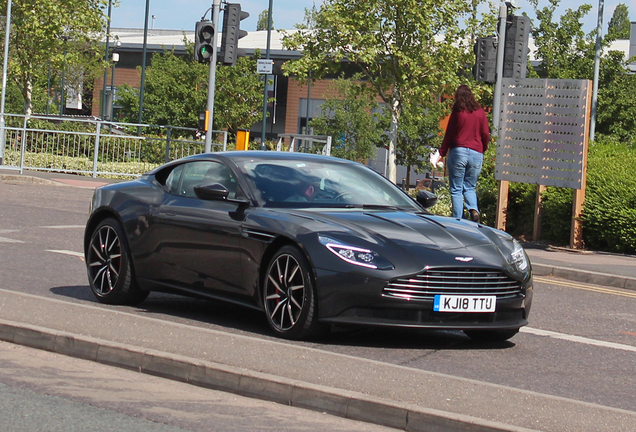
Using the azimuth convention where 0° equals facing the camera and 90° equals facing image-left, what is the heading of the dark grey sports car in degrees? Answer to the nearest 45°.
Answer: approximately 315°

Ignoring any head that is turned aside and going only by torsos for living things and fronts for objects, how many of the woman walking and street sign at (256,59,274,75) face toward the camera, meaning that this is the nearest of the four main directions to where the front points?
1

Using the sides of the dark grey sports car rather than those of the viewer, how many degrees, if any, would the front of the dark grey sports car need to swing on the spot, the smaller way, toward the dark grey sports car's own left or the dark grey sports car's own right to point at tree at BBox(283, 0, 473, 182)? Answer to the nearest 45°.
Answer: approximately 135° to the dark grey sports car's own left

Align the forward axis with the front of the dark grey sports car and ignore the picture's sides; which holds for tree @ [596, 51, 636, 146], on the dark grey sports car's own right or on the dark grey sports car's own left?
on the dark grey sports car's own left

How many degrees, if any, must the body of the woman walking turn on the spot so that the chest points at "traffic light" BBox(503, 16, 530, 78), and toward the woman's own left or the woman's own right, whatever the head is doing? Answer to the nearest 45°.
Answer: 0° — they already face it

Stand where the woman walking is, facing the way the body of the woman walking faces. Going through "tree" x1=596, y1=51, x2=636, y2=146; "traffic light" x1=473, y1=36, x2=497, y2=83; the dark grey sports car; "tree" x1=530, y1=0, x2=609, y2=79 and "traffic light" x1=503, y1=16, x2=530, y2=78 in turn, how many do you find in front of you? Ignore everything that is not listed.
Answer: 4

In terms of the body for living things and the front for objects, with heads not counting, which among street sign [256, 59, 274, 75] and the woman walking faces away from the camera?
the woman walking

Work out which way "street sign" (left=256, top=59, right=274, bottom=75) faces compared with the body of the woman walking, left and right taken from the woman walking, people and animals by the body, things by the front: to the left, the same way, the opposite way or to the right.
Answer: the opposite way

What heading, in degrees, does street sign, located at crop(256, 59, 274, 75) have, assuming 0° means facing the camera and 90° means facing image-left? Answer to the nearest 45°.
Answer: approximately 0°

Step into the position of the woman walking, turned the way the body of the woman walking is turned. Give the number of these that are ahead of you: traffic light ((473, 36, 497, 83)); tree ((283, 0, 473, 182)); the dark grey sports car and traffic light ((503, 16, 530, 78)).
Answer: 3

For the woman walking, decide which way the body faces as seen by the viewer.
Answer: away from the camera

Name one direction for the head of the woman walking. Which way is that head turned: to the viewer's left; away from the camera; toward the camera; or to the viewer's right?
away from the camera
